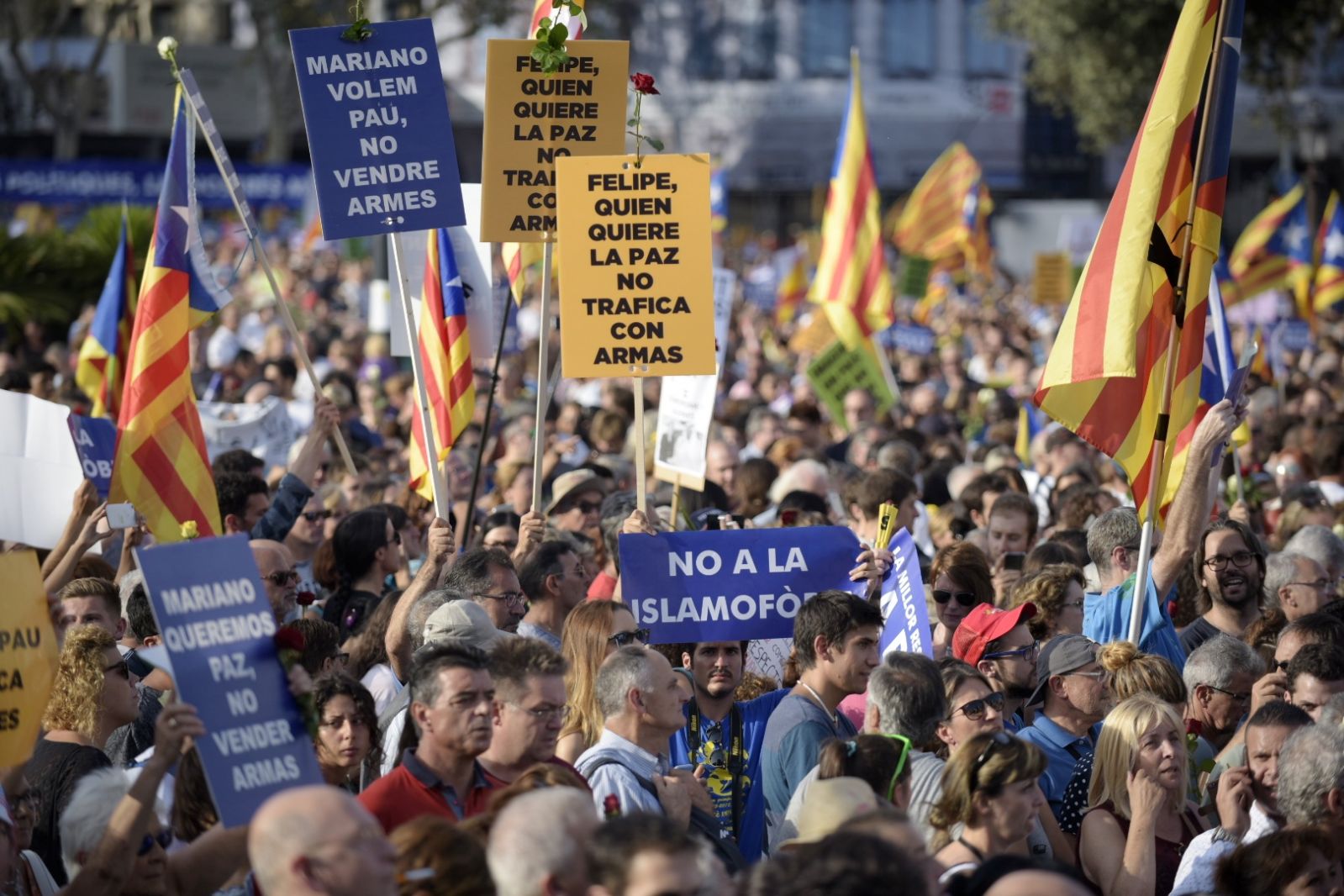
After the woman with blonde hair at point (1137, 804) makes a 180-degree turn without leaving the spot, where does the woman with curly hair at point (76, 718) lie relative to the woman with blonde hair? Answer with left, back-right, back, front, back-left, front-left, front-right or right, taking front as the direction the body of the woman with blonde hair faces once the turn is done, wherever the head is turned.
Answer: front-left

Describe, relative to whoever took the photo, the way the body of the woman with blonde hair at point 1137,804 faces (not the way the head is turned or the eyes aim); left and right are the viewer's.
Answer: facing the viewer and to the right of the viewer

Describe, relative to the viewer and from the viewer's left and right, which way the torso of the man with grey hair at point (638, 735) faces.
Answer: facing to the right of the viewer

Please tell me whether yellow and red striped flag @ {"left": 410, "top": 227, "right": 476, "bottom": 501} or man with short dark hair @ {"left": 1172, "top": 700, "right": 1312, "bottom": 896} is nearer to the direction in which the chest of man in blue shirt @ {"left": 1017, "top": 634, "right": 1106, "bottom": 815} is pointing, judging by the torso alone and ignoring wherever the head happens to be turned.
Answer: the man with short dark hair

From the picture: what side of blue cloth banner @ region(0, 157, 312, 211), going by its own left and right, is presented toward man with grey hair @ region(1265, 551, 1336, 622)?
front

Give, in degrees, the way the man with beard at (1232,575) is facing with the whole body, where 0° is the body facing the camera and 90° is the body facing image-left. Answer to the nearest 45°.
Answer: approximately 0°
